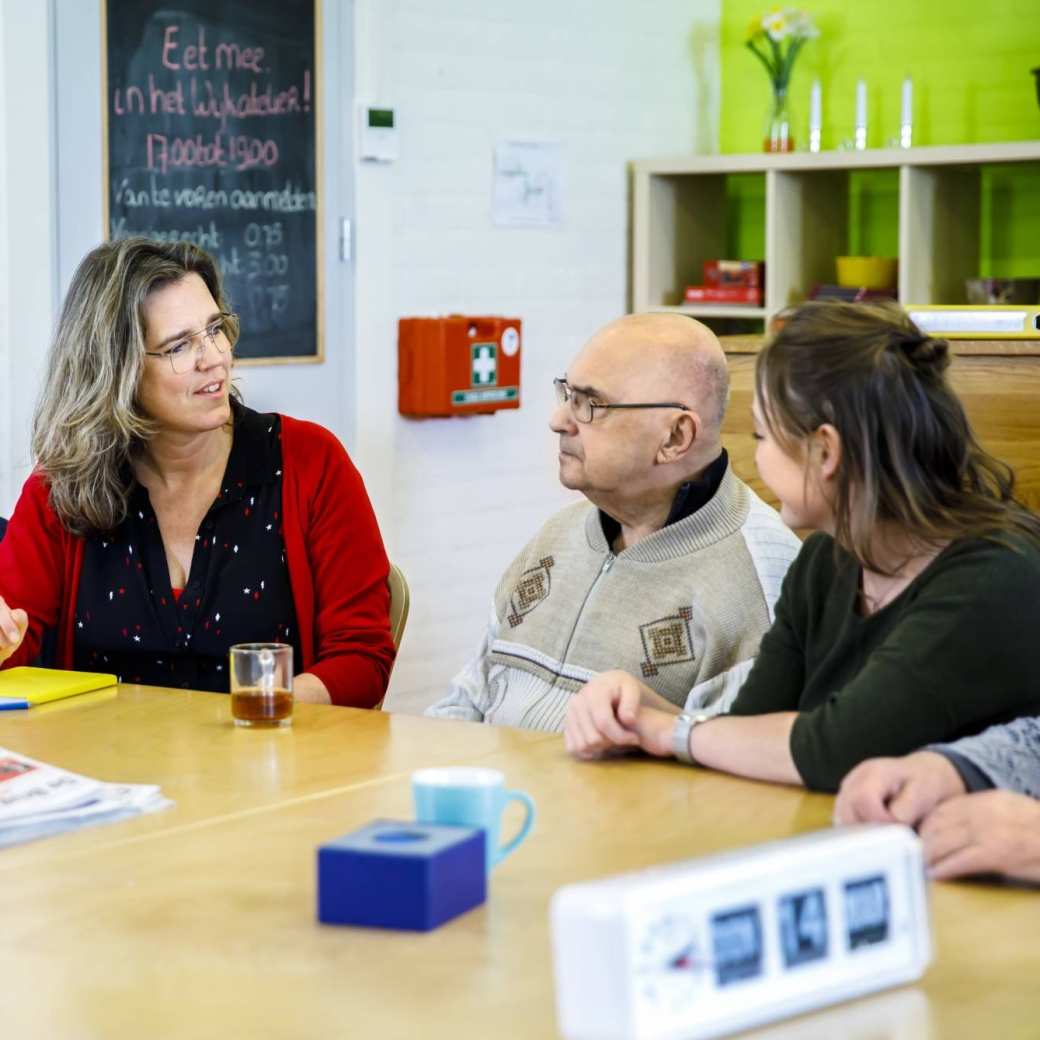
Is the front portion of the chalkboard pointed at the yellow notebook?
yes

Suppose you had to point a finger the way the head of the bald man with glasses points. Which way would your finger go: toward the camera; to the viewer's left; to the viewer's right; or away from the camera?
to the viewer's left

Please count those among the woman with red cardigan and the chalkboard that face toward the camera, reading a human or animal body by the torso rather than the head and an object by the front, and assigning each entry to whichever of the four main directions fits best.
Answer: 2

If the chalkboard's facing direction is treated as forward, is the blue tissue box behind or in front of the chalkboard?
in front

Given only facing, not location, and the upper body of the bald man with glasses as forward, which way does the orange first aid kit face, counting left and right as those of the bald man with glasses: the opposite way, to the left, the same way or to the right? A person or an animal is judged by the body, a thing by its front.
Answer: to the left

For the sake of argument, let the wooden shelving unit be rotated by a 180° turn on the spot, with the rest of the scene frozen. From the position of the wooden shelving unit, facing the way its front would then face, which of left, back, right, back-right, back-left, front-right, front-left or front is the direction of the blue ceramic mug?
back-right

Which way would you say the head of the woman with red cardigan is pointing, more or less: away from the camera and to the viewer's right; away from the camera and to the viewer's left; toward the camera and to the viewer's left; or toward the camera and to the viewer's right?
toward the camera and to the viewer's right

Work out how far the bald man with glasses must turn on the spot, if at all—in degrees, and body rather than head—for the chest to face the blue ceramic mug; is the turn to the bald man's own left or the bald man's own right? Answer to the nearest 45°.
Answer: approximately 45° to the bald man's own left

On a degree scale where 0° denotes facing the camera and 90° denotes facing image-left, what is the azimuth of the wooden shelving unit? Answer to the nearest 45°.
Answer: approximately 45°

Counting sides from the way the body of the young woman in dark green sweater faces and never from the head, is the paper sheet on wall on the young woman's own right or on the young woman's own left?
on the young woman's own right
